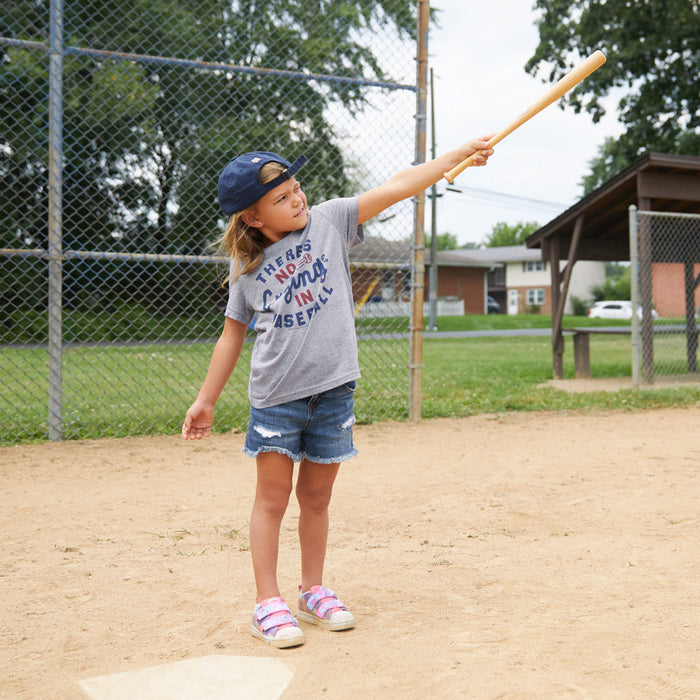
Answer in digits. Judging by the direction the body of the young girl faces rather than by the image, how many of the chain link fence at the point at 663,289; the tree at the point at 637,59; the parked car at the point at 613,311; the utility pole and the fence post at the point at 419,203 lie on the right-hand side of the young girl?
0

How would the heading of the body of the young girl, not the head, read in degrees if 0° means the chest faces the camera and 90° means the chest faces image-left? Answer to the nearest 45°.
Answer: approximately 315°

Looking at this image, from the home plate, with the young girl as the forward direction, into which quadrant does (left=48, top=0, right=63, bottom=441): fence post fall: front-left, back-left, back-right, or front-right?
front-left

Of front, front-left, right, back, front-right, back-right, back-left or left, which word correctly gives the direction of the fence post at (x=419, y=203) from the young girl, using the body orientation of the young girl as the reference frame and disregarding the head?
back-left

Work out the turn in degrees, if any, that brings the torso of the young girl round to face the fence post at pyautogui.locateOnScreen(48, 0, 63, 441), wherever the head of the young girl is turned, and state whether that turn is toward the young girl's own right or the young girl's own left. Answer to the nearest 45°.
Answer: approximately 180°

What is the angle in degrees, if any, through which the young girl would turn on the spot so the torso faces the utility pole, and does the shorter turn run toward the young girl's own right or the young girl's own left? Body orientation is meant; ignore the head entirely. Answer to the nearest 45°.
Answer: approximately 135° to the young girl's own left

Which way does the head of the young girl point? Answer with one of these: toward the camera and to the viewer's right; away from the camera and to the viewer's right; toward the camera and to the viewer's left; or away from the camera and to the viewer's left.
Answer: toward the camera and to the viewer's right

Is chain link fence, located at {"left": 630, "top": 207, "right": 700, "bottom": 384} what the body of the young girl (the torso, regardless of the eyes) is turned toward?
no

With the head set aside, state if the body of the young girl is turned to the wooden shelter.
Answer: no

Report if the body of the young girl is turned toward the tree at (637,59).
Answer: no

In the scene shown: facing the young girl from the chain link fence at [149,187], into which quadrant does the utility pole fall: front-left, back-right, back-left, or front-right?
back-left

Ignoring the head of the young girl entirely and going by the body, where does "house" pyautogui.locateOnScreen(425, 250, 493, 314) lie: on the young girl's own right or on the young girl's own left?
on the young girl's own left

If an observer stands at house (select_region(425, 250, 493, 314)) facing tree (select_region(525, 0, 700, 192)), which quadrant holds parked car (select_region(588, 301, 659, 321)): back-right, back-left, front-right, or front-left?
front-left

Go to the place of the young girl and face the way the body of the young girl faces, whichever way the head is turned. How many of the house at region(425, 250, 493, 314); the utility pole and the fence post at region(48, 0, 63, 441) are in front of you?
0

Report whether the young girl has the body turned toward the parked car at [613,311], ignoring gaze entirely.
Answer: no
